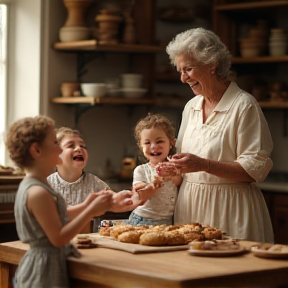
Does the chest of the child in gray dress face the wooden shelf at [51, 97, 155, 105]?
no

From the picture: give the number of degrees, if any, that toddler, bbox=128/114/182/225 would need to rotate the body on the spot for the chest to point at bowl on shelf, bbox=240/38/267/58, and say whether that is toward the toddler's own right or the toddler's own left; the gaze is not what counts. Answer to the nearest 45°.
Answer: approximately 180°

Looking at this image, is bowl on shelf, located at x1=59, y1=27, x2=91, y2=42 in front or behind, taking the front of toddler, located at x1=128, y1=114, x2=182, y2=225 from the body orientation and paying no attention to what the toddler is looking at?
behind

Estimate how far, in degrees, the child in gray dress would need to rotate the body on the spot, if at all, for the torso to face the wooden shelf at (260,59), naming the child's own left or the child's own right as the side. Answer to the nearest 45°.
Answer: approximately 45° to the child's own left

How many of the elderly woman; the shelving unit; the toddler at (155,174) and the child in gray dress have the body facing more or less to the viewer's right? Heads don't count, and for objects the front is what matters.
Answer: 1

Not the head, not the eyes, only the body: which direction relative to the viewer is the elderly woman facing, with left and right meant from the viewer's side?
facing the viewer and to the left of the viewer

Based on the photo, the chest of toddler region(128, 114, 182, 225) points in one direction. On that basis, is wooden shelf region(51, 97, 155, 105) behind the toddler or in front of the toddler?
behind

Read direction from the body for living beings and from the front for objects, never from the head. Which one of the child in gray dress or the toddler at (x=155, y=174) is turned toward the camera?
the toddler

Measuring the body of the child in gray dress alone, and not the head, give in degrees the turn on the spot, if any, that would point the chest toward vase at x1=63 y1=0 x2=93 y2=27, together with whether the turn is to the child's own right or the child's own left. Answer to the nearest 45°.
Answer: approximately 90° to the child's own left

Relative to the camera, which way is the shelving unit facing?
toward the camera

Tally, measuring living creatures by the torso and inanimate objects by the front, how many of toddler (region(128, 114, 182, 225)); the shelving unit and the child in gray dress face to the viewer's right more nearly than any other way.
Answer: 1

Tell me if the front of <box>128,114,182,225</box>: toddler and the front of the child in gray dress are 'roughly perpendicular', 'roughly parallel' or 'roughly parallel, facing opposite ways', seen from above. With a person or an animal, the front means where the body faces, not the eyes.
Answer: roughly perpendicular

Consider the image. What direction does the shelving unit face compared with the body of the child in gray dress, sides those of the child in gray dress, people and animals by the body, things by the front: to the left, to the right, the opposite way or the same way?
to the right

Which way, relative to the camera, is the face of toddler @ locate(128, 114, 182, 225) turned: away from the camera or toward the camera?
toward the camera

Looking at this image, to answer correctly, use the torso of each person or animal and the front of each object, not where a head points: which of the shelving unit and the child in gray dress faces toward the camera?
the shelving unit

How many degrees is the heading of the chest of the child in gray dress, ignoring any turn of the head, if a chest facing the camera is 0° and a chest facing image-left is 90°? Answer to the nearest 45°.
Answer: approximately 270°
